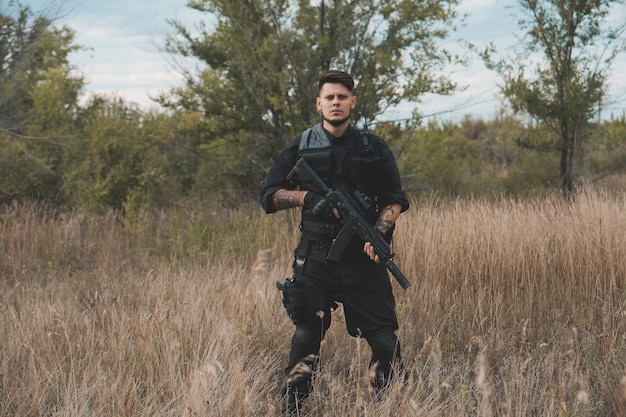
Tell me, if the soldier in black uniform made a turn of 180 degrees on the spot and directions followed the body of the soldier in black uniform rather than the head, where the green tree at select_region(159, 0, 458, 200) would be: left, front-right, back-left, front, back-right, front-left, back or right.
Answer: front

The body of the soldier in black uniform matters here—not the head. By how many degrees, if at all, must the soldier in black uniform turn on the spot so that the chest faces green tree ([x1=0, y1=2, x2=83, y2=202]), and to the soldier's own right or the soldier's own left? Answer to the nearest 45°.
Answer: approximately 135° to the soldier's own right

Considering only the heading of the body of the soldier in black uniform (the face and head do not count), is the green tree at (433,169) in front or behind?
behind

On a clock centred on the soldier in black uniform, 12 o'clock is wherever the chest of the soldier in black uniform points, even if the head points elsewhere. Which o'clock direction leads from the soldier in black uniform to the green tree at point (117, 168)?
The green tree is roughly at 5 o'clock from the soldier in black uniform.

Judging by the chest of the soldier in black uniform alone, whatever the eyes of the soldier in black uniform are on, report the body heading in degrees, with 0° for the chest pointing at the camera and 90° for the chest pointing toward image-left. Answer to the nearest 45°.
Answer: approximately 0°
